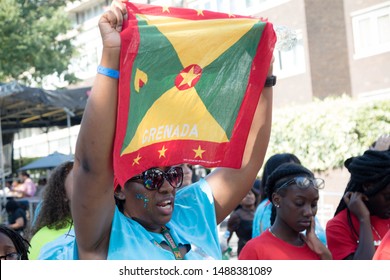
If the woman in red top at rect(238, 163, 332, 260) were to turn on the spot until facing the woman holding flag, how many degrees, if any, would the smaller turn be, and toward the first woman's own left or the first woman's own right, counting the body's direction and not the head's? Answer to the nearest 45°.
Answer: approximately 90° to the first woman's own right

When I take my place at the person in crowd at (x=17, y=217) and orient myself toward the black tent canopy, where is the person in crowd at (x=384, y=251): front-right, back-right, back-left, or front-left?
back-right

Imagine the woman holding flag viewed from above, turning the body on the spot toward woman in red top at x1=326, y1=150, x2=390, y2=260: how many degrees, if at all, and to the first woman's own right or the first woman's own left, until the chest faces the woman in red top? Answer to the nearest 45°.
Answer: approximately 90° to the first woman's own left

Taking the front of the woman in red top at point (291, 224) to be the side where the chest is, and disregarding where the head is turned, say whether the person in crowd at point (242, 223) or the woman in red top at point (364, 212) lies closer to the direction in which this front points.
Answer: the woman in red top

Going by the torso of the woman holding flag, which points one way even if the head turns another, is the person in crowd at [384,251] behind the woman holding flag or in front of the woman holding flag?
in front

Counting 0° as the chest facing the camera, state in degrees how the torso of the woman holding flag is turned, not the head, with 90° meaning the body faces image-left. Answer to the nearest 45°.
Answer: approximately 315°
